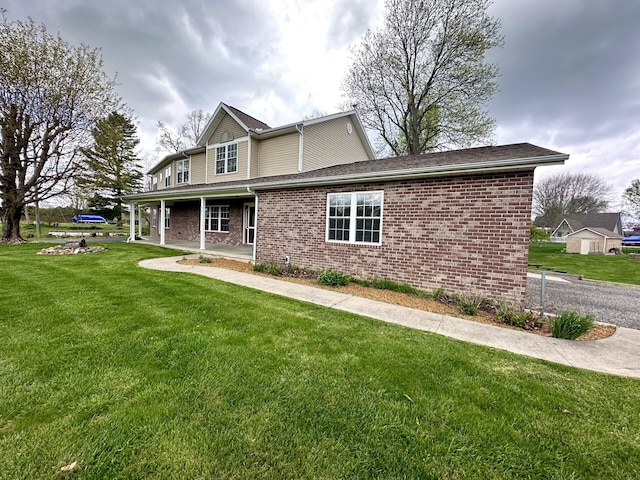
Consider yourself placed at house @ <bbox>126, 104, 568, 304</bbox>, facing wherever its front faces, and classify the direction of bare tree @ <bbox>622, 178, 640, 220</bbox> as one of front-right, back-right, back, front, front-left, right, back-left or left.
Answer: back

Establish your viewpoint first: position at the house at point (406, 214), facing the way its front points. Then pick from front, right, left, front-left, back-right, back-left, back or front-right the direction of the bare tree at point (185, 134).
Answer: right

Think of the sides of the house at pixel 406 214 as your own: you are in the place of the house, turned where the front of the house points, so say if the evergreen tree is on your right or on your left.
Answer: on your right

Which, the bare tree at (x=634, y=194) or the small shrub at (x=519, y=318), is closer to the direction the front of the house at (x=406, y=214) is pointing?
the small shrub

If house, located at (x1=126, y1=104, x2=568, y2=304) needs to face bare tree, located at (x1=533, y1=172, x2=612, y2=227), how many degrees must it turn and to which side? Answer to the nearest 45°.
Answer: approximately 180°

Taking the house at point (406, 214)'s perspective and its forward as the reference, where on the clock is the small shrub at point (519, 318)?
The small shrub is roughly at 9 o'clock from the house.

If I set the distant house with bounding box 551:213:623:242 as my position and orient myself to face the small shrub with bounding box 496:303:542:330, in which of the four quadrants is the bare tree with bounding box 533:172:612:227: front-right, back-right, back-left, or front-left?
back-right

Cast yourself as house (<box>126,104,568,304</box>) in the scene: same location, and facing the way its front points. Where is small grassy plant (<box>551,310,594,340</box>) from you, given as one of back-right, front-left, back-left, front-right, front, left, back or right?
left

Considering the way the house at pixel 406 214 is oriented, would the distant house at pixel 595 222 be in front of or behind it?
behind

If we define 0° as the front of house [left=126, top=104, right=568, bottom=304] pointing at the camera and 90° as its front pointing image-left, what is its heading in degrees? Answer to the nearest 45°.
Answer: approximately 45°

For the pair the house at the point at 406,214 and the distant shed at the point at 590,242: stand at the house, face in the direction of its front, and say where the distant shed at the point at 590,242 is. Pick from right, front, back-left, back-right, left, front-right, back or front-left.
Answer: back

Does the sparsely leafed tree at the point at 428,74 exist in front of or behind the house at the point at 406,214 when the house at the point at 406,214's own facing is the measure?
behind
